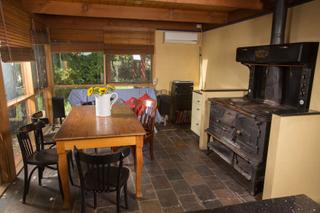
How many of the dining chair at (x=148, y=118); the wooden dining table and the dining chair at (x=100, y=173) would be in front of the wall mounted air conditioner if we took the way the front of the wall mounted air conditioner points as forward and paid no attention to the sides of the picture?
3

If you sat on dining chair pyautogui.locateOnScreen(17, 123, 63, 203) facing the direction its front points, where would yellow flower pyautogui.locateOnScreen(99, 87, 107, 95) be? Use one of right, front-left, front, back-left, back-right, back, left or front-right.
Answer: front

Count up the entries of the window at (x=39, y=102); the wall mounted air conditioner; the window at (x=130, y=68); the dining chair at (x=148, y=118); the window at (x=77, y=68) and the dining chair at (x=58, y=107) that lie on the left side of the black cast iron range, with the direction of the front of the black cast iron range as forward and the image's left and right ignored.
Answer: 0

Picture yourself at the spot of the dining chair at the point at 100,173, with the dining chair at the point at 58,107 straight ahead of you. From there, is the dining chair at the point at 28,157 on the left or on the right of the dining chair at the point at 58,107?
left

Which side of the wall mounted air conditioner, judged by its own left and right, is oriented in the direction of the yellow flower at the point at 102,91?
front

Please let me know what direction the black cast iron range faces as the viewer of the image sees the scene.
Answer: facing the viewer and to the left of the viewer

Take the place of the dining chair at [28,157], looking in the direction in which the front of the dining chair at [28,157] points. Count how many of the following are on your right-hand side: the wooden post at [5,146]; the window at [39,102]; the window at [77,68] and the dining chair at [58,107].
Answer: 0

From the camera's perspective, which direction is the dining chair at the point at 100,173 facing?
away from the camera

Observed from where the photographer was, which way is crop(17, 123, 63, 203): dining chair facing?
facing to the right of the viewer

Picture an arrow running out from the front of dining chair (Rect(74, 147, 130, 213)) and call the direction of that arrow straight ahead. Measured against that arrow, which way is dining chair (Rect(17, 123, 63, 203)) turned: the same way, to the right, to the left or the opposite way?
to the right

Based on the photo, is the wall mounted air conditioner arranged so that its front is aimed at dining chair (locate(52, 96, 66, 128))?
no

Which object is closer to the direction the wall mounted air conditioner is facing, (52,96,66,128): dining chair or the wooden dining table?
the wooden dining table

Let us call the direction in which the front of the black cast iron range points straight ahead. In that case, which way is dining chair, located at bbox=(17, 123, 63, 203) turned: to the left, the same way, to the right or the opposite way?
the opposite way

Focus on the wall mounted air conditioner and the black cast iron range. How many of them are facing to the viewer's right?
0

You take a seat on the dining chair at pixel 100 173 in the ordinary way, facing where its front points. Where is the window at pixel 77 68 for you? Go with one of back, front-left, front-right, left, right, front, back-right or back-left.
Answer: front

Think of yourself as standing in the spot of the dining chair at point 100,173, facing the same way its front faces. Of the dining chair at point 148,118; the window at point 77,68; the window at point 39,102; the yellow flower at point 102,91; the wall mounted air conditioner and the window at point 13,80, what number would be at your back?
0

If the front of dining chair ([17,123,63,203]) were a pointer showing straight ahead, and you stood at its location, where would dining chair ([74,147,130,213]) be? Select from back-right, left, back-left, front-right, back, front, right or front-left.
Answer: front-right

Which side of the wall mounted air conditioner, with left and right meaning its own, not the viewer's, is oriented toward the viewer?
front

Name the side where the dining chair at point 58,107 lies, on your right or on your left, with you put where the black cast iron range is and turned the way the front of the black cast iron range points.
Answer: on your right
